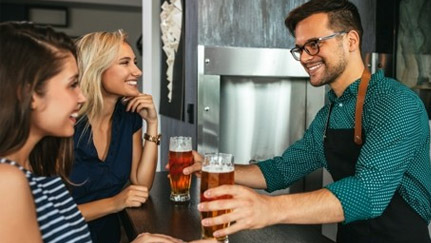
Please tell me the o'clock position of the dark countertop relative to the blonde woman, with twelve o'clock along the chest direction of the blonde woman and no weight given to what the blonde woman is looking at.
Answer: The dark countertop is roughly at 1 o'clock from the blonde woman.

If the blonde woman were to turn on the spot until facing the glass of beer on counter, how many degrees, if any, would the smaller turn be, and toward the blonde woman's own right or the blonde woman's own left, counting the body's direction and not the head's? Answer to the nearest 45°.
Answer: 0° — they already face it

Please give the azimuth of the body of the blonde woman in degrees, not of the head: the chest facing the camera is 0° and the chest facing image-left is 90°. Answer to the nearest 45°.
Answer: approximately 315°
